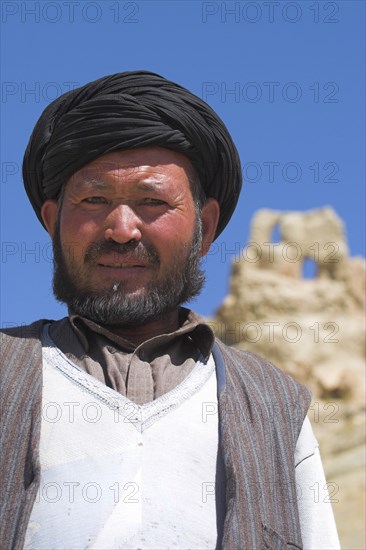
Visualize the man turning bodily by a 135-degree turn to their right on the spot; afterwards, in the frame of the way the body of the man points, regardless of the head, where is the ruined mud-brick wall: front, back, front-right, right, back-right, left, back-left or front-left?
front-right

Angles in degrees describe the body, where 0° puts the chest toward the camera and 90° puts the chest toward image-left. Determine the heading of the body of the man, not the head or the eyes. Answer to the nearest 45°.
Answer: approximately 0°
